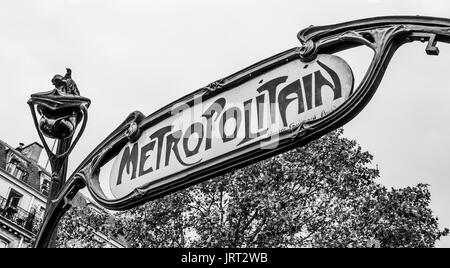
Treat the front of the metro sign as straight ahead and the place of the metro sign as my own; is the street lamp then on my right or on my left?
on my right

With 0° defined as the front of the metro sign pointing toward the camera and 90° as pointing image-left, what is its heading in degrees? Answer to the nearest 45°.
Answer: approximately 45°
